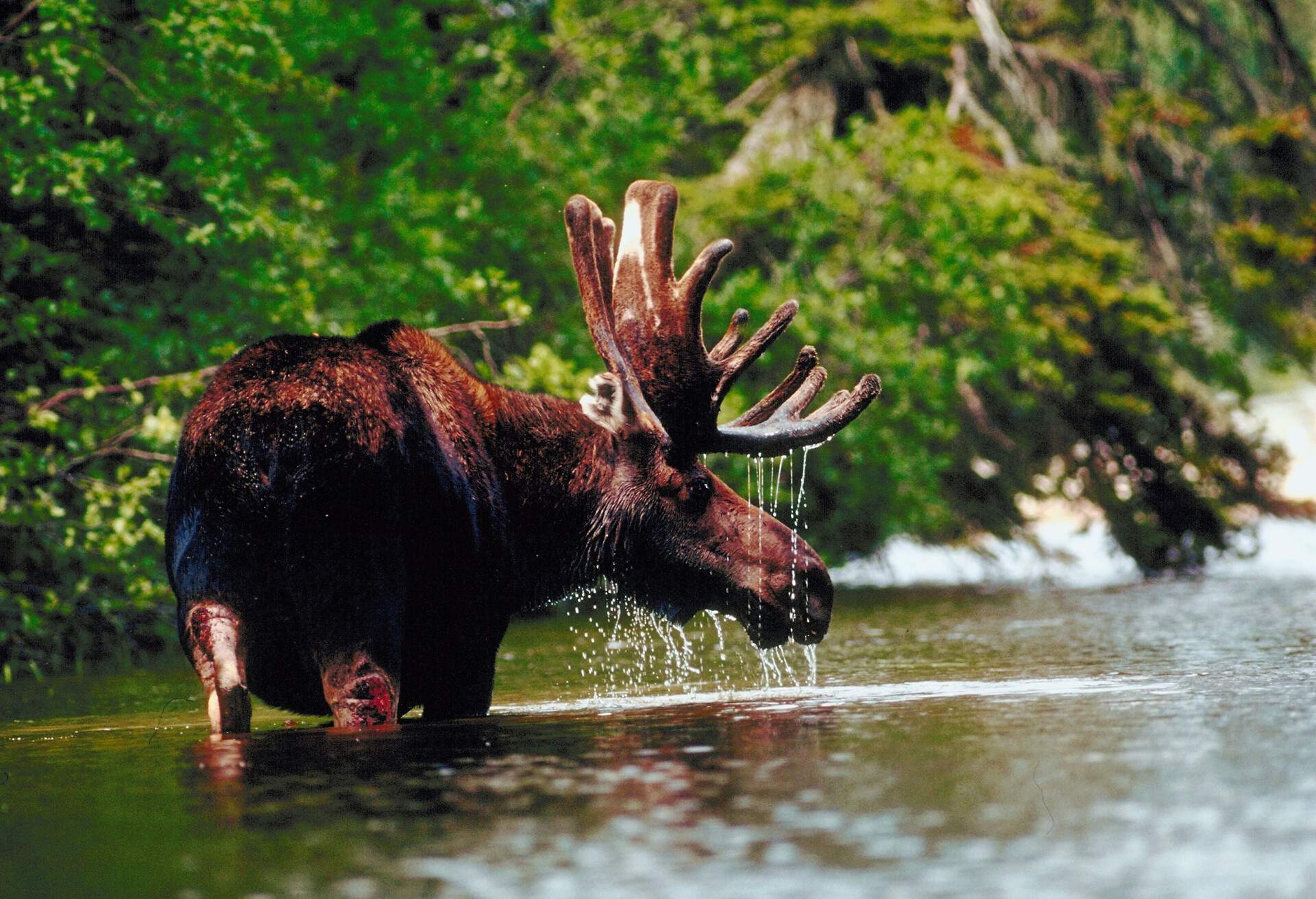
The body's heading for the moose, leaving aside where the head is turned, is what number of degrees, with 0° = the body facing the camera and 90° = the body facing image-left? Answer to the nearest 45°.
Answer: approximately 225°
